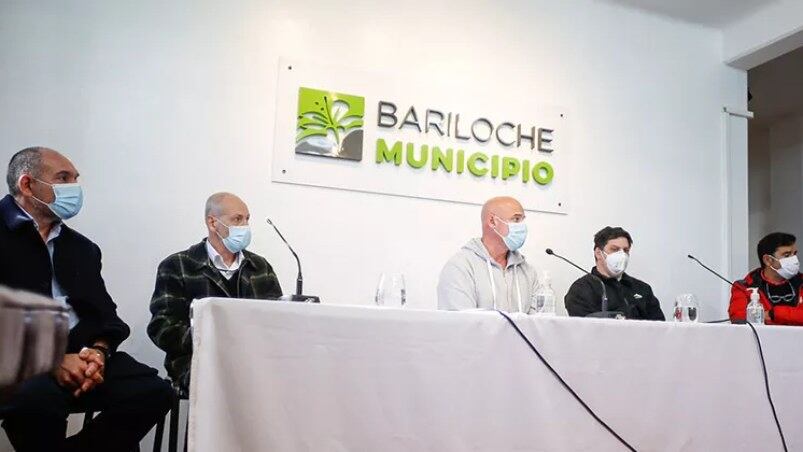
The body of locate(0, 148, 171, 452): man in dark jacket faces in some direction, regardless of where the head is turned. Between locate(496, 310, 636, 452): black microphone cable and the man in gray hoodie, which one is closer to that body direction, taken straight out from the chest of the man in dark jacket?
the black microphone cable

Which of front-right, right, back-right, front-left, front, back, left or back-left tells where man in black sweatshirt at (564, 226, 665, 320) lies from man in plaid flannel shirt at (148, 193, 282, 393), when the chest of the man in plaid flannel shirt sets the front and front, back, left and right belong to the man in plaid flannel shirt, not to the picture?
front-left

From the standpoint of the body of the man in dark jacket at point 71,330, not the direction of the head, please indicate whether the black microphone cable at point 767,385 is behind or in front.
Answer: in front

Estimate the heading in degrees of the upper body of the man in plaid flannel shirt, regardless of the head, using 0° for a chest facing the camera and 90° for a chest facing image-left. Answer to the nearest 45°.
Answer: approximately 315°

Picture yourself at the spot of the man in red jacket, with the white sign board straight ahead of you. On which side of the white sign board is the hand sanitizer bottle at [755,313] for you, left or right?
left

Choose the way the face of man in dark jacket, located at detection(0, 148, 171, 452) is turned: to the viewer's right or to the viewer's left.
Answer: to the viewer's right

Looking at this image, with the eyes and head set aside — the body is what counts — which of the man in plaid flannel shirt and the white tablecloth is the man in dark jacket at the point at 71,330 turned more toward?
the white tablecloth

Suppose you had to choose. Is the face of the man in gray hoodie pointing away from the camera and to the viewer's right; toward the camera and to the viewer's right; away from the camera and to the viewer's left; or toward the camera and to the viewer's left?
toward the camera and to the viewer's right

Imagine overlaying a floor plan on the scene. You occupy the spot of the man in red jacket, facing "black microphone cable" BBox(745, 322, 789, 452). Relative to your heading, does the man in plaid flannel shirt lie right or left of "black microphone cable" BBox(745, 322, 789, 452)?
right
